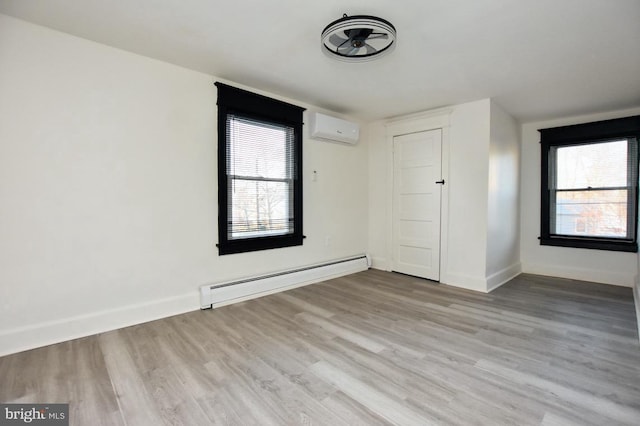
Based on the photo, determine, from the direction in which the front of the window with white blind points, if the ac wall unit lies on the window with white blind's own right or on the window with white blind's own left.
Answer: on the window with white blind's own left

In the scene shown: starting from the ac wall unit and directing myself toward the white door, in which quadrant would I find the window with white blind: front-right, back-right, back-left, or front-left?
back-right

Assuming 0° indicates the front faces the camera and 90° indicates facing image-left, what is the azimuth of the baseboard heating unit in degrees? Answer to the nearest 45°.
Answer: approximately 315°

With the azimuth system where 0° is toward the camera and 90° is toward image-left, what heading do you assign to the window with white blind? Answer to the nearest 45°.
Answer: approximately 315°

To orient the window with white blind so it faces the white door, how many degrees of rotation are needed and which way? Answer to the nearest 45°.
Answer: approximately 45° to its left
